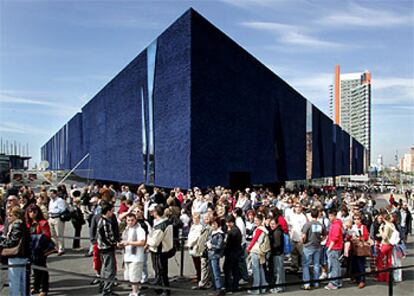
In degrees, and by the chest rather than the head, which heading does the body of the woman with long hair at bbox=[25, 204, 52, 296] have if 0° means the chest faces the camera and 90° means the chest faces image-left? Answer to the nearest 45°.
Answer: approximately 45°

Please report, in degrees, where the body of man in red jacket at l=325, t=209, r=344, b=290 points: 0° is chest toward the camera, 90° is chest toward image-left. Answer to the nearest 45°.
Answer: approximately 90°

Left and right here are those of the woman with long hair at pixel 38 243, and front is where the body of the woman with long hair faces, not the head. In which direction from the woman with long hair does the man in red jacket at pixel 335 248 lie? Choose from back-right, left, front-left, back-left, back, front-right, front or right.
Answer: back-left

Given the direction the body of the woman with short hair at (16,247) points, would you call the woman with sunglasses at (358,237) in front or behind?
behind
